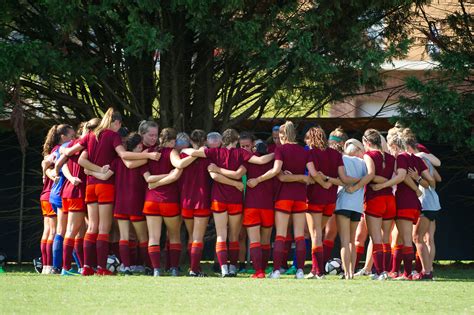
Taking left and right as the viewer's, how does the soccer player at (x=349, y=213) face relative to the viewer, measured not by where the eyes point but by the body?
facing away from the viewer

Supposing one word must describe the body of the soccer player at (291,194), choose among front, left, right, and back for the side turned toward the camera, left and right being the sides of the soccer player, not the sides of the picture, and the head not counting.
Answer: back

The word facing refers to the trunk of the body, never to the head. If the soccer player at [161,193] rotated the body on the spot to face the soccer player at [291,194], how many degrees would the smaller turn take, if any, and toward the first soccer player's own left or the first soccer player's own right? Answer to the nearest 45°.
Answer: approximately 90° to the first soccer player's own right

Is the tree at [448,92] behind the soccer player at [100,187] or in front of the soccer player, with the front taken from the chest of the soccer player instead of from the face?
in front

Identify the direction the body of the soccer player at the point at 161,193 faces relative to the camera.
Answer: away from the camera

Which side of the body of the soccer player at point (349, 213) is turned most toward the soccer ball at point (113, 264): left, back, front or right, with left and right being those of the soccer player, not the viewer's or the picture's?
left

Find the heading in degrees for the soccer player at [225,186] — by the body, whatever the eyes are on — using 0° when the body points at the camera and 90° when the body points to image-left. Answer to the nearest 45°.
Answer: approximately 180°

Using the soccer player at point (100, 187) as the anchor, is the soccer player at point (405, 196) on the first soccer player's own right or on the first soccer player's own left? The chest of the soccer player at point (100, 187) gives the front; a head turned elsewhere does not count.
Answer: on the first soccer player's own right

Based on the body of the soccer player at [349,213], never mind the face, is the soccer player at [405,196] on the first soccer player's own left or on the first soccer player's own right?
on the first soccer player's own right

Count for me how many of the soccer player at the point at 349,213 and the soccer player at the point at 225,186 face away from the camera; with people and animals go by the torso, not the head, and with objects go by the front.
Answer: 2

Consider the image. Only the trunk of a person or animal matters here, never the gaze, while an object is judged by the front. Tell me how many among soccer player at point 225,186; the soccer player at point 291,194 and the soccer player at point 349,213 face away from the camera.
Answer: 3

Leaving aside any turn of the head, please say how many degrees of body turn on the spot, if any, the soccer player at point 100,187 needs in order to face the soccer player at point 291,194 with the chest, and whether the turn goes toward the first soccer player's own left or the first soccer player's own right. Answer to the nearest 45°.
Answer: approximately 45° to the first soccer player's own right

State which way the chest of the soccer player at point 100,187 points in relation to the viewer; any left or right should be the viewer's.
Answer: facing away from the viewer and to the right of the viewer

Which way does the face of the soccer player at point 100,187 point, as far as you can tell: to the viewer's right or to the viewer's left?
to the viewer's right
